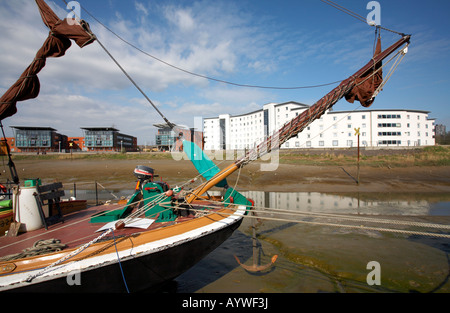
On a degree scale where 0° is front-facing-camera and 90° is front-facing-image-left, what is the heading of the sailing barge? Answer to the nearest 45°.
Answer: approximately 225°
